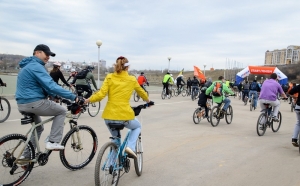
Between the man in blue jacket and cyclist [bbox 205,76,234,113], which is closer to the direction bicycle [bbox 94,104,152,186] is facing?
the cyclist

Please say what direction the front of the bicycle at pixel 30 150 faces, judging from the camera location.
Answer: facing away from the viewer and to the right of the viewer

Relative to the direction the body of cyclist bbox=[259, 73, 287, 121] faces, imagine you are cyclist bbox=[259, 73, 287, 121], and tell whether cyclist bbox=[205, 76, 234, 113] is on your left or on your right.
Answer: on your left

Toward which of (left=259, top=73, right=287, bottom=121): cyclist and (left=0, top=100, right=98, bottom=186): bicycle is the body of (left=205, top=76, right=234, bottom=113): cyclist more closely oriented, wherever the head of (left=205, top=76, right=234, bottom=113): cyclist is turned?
the cyclist

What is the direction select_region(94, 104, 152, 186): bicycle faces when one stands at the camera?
facing away from the viewer and to the right of the viewer

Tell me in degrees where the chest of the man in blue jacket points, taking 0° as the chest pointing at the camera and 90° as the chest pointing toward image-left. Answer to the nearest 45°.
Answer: approximately 270°

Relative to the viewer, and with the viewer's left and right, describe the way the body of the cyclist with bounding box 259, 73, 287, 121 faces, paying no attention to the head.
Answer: facing away from the viewer and to the right of the viewer

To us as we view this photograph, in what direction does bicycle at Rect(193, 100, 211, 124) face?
facing away from the viewer and to the right of the viewer

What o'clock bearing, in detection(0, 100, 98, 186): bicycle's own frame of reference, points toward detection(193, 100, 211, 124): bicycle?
detection(193, 100, 211, 124): bicycle is roughly at 12 o'clock from detection(0, 100, 98, 186): bicycle.

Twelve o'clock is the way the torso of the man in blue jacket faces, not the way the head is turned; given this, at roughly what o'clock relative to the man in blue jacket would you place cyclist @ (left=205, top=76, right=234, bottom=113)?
The cyclist is roughly at 11 o'clock from the man in blue jacket.

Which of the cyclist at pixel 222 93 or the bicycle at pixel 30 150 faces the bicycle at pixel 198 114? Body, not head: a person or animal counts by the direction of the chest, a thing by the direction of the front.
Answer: the bicycle at pixel 30 150
